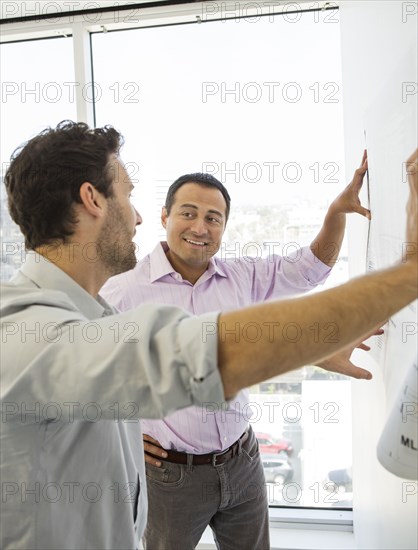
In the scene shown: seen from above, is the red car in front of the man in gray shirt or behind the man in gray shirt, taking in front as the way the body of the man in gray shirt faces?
in front

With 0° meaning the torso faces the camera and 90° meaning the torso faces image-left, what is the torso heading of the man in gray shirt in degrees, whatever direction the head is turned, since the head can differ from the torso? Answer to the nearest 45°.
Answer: approximately 225°

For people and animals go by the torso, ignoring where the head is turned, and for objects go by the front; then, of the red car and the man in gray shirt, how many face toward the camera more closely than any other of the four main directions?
0

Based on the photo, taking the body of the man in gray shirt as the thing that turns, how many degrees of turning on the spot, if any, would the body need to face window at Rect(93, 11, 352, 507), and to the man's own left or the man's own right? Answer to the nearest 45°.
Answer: approximately 45° to the man's own left

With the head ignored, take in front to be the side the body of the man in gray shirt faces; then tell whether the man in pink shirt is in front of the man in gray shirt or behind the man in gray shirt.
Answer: in front
